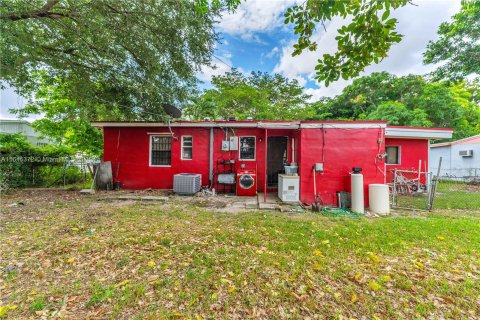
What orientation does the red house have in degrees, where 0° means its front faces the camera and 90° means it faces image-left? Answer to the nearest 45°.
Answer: approximately 180°

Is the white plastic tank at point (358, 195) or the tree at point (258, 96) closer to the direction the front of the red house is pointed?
the tree

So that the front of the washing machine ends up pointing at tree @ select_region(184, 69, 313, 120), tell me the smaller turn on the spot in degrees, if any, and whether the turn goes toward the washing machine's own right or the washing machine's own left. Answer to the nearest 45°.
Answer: approximately 180°

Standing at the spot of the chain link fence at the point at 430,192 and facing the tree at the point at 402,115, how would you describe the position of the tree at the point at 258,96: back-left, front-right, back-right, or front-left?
front-left

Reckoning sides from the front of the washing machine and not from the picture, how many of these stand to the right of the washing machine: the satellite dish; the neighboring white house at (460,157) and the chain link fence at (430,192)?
1

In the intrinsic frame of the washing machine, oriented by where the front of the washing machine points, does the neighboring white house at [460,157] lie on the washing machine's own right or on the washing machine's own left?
on the washing machine's own left

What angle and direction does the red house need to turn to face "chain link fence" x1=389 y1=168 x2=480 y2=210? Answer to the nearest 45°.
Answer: approximately 90° to its right

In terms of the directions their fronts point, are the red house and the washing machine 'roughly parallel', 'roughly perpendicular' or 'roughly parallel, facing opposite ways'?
roughly parallel, facing opposite ways

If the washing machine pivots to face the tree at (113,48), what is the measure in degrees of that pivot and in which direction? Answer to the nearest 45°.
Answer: approximately 45° to its right

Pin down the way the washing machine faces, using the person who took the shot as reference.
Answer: facing the viewer

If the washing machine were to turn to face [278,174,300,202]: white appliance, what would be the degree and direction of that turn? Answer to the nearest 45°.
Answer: approximately 45° to its left

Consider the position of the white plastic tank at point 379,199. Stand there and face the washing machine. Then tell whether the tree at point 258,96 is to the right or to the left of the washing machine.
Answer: right

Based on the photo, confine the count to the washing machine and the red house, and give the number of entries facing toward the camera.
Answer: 1
